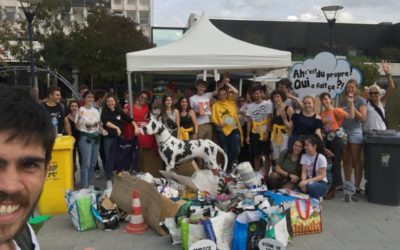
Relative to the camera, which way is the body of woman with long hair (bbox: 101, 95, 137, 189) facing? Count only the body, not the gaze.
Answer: toward the camera

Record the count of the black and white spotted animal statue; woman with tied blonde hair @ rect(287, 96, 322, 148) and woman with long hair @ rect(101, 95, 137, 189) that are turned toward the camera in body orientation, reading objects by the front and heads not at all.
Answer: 2

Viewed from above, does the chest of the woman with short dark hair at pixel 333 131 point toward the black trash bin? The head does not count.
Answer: no

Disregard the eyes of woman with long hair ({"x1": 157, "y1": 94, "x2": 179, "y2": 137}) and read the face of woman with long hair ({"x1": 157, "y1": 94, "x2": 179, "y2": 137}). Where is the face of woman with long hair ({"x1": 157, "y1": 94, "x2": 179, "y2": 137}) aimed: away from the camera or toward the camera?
toward the camera

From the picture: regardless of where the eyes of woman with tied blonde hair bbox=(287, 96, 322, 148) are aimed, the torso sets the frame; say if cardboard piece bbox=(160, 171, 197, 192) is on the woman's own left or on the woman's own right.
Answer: on the woman's own right

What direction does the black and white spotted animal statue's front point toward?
to the viewer's left

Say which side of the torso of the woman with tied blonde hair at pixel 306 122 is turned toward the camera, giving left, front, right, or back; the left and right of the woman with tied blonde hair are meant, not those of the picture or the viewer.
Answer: front

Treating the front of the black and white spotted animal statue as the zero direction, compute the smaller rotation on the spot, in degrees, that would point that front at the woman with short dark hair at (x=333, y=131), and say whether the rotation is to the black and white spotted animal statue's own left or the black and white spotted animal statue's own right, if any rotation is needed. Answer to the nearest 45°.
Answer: approximately 180°

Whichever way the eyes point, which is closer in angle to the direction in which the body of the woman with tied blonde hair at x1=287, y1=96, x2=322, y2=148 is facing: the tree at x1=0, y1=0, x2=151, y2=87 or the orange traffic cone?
the orange traffic cone

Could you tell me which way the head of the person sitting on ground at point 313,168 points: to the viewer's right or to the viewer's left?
to the viewer's left

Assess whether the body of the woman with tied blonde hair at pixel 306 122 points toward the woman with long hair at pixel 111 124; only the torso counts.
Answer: no

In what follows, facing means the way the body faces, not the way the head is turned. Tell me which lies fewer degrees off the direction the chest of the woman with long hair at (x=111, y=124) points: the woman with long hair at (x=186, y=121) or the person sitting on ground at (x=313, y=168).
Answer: the person sitting on ground

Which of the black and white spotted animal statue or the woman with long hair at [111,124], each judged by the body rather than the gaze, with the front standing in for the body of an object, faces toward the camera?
the woman with long hair

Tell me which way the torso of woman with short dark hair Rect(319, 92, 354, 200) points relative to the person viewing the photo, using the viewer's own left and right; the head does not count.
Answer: facing the viewer and to the left of the viewer

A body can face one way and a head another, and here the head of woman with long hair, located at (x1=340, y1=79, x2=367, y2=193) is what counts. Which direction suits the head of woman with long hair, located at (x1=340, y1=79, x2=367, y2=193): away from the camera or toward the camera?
toward the camera
